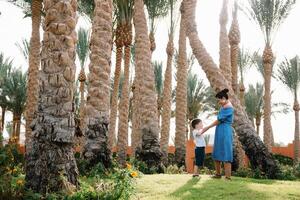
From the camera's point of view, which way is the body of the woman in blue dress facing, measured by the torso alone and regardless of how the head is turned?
to the viewer's left

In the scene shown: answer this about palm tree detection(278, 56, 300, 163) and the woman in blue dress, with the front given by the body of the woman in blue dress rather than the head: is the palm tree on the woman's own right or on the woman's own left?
on the woman's own right

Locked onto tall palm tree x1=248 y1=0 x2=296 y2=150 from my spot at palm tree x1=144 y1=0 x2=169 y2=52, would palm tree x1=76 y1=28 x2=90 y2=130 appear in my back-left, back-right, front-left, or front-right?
back-left

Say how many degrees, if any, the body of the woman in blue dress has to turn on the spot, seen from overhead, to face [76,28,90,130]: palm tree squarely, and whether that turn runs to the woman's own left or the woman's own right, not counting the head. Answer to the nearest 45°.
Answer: approximately 45° to the woman's own right

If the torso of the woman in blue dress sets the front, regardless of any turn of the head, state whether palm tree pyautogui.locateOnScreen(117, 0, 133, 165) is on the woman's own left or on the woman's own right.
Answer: on the woman's own right

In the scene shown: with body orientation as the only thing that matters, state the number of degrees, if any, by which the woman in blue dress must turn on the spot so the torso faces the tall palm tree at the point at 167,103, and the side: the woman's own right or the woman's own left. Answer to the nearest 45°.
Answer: approximately 90° to the woman's own right

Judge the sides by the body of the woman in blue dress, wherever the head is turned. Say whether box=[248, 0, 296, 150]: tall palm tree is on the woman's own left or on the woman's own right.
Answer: on the woman's own right

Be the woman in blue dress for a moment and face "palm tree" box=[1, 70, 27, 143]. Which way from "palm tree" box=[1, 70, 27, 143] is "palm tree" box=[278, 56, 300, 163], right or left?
right

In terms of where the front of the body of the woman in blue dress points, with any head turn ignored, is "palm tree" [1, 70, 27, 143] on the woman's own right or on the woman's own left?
on the woman's own right

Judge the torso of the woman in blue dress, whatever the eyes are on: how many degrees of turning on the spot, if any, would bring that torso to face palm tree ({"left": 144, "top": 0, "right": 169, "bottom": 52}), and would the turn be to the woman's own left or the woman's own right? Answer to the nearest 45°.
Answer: approximately 90° to the woman's own right
